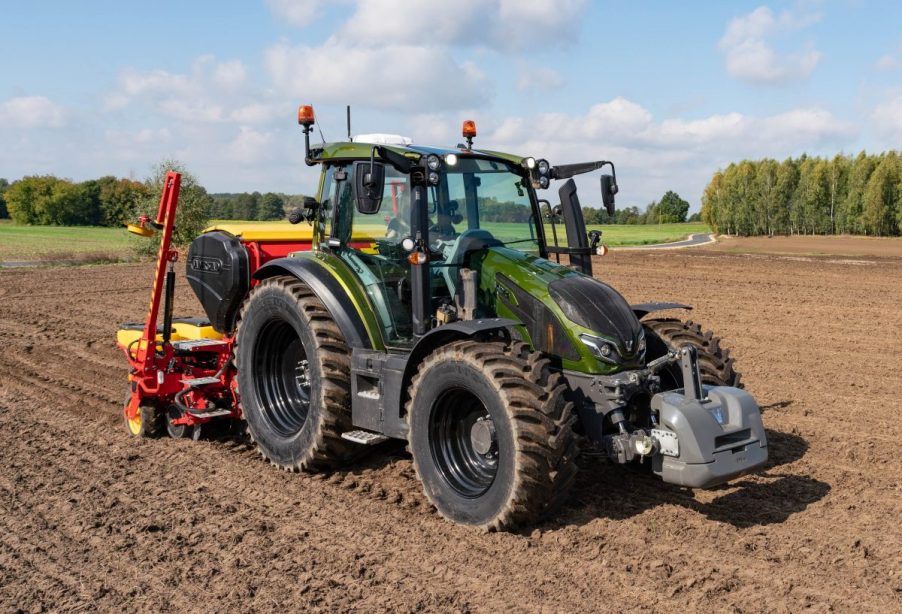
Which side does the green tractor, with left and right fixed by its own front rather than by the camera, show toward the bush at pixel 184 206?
back

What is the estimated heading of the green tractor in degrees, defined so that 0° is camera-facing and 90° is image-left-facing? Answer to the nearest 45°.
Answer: approximately 315°
